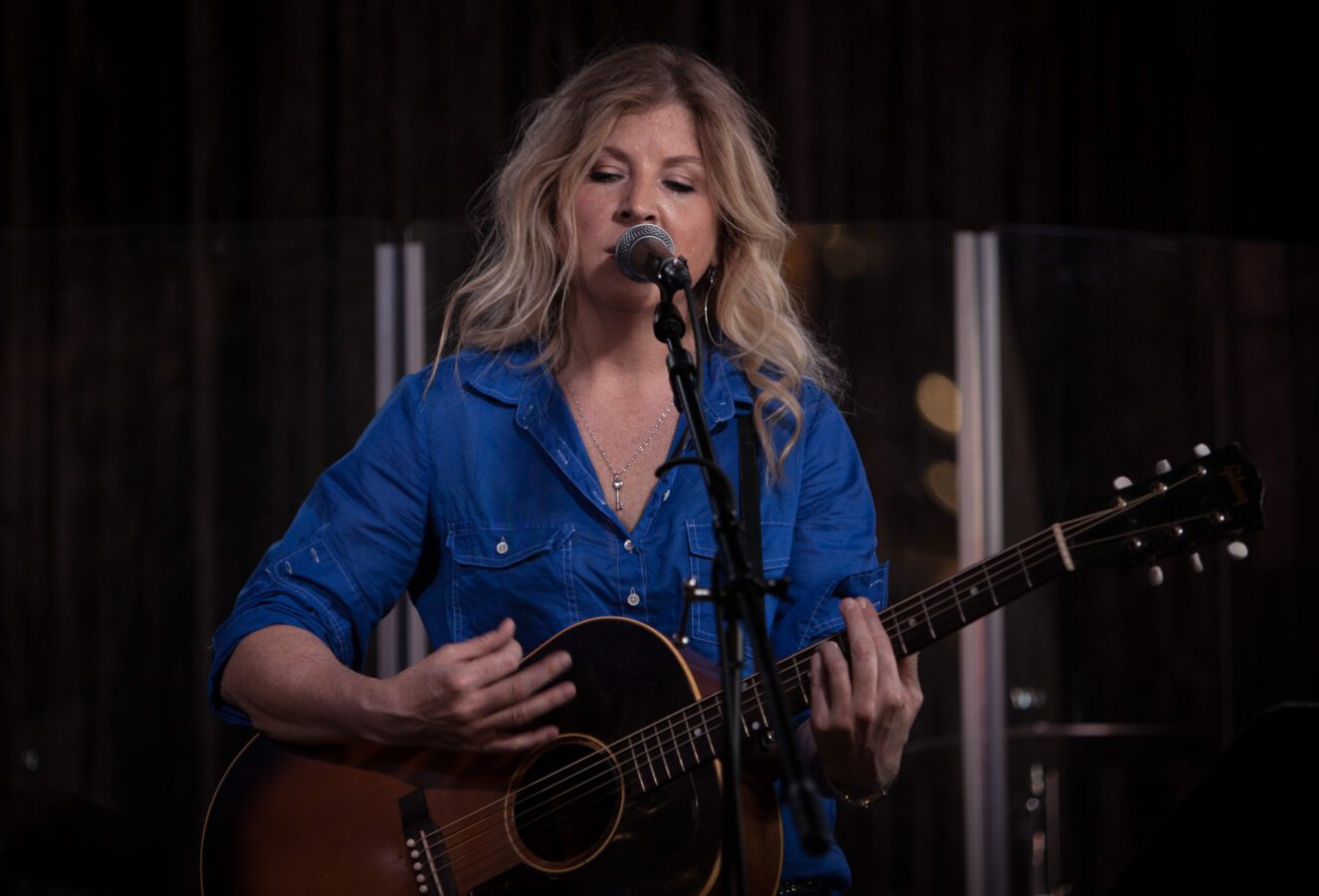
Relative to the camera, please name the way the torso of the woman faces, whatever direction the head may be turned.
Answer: toward the camera

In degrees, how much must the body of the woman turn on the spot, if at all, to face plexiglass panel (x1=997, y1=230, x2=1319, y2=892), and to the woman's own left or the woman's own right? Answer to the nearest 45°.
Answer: approximately 135° to the woman's own left
